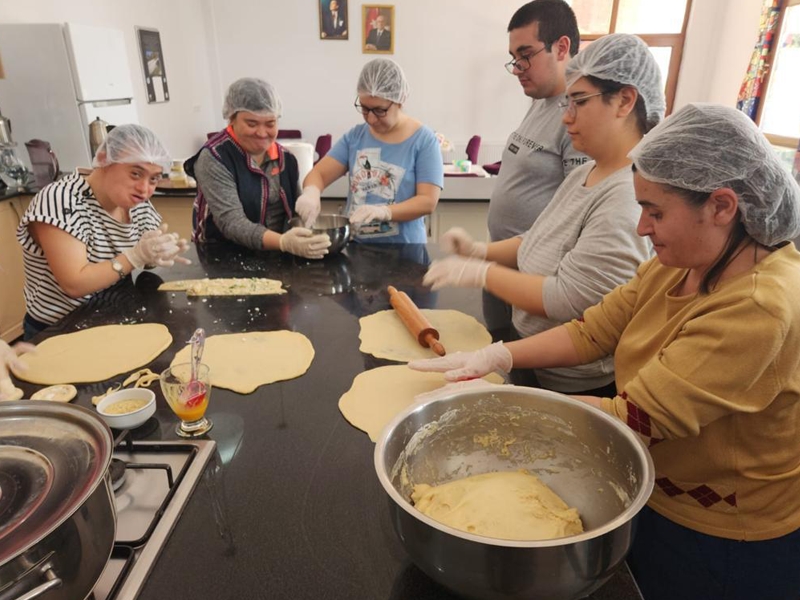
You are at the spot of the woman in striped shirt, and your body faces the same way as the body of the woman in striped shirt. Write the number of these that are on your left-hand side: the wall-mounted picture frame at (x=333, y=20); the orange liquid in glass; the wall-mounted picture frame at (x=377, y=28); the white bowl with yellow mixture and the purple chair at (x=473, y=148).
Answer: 3

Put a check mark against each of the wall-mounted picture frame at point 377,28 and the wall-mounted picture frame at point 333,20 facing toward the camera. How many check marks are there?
2

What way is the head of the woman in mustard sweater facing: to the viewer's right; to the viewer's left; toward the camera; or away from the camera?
to the viewer's left

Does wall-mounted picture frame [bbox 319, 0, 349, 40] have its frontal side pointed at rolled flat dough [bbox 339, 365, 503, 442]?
yes

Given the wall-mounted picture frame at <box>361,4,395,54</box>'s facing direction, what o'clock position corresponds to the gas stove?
The gas stove is roughly at 12 o'clock from the wall-mounted picture frame.

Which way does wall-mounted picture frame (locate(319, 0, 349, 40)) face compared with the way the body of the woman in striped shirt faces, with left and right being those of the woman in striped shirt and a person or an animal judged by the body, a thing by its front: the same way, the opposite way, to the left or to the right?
to the right

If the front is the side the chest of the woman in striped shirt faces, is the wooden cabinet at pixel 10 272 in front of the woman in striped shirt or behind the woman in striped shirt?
behind

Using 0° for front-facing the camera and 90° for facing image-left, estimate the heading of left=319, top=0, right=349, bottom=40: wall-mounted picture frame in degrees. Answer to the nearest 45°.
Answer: approximately 0°

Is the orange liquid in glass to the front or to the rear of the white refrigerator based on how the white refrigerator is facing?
to the front

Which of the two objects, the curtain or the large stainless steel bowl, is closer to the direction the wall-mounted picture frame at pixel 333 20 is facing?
the large stainless steel bowl
